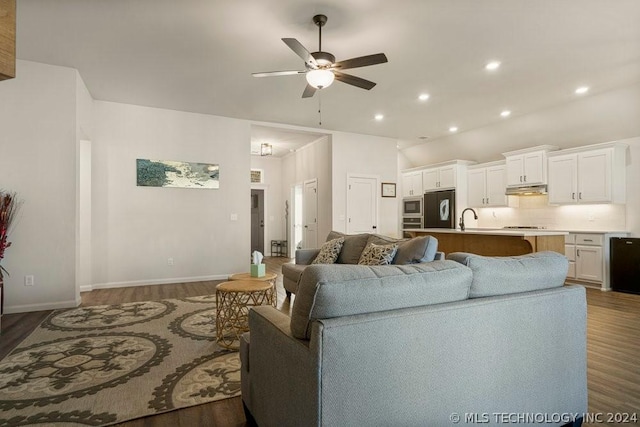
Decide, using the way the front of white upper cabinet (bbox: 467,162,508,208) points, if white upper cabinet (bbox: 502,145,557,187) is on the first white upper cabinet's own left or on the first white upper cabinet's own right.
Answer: on the first white upper cabinet's own left

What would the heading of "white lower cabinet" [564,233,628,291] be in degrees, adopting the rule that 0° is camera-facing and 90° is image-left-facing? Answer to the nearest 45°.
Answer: approximately 45°

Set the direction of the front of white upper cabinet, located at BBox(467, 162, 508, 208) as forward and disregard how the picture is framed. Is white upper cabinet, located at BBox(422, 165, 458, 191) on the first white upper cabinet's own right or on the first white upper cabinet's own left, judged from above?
on the first white upper cabinet's own right

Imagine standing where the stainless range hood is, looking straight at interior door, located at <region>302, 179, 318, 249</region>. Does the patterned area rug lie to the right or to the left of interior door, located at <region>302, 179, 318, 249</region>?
left

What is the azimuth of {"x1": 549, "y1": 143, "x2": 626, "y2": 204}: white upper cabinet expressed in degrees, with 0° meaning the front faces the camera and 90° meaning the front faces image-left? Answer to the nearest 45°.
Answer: approximately 45°

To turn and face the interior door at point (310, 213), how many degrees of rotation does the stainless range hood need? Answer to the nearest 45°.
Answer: approximately 45° to its right

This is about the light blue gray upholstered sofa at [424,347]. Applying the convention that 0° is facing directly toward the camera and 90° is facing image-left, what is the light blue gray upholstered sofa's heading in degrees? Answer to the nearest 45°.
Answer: approximately 135°

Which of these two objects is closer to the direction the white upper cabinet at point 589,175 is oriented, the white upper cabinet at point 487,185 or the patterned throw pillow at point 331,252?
the patterned throw pillow
